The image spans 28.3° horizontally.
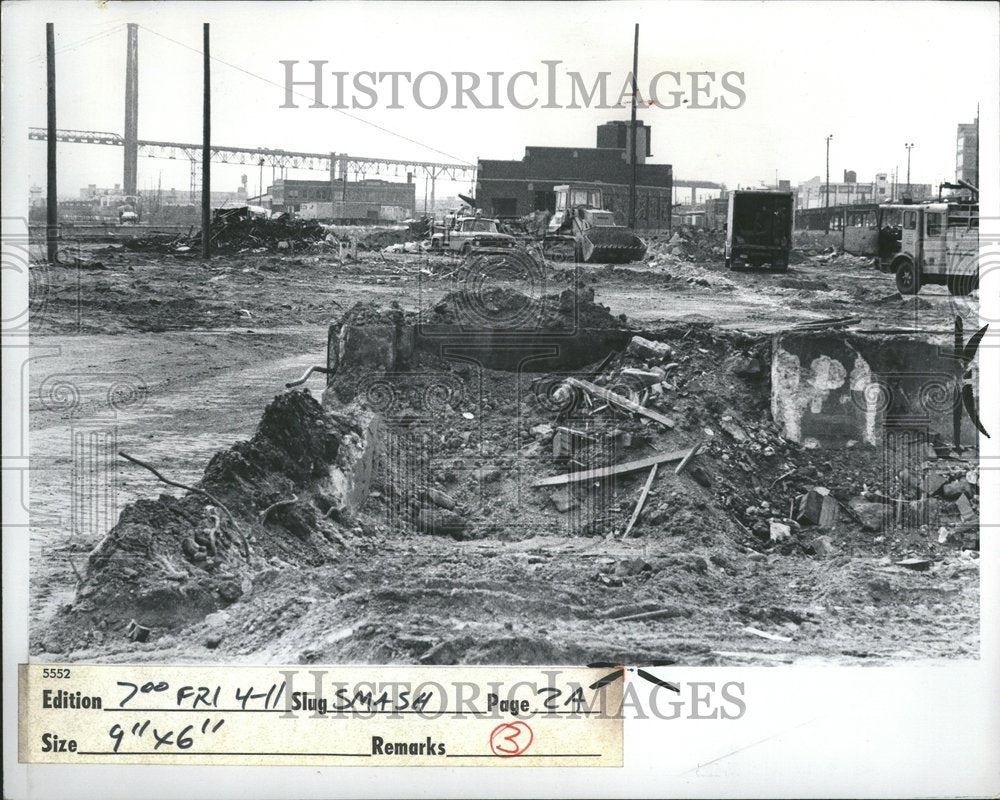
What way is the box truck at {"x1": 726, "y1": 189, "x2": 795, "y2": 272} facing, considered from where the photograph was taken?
facing away from the viewer

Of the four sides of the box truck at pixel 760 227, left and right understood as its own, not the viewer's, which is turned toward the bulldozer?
left
